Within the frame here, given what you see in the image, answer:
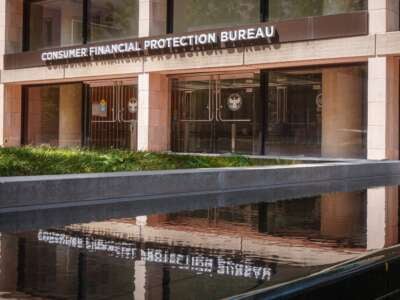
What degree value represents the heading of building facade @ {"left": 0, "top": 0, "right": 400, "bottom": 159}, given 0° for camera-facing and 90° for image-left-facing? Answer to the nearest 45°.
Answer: approximately 45°
